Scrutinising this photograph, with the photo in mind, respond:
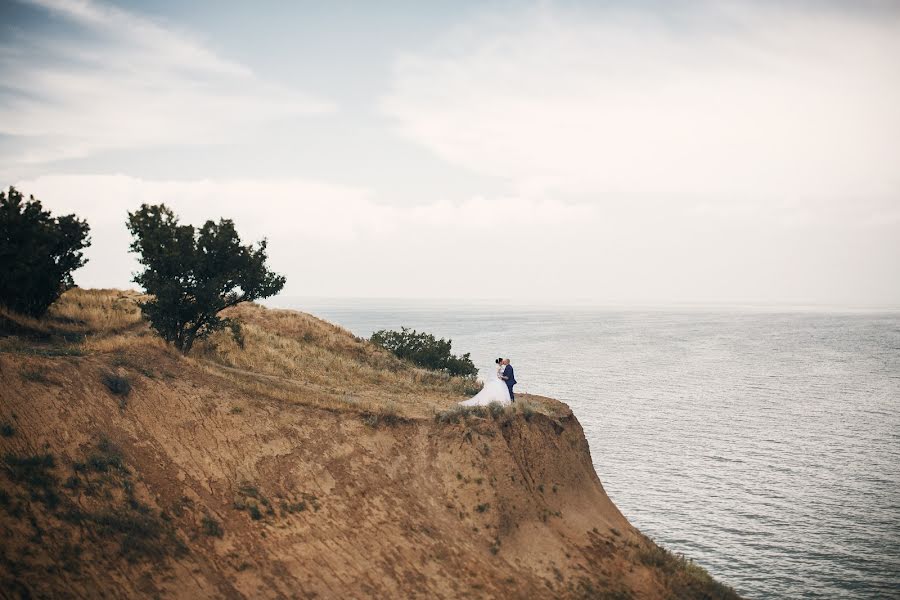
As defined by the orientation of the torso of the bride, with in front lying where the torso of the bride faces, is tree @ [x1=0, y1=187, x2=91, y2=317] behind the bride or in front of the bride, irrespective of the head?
behind

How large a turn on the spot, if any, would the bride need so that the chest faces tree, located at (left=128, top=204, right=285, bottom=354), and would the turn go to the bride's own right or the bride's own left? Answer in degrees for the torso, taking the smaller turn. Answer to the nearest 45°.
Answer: approximately 180°

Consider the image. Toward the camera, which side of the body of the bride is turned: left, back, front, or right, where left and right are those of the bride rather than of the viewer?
right

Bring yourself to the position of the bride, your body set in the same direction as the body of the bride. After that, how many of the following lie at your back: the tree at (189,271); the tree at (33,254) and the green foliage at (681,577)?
2

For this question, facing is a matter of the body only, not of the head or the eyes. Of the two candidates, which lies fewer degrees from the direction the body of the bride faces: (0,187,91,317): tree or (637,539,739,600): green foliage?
the green foliage
